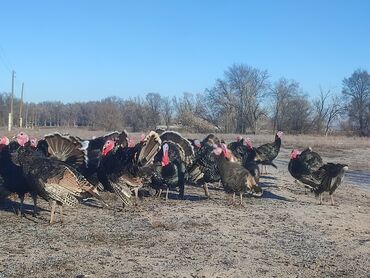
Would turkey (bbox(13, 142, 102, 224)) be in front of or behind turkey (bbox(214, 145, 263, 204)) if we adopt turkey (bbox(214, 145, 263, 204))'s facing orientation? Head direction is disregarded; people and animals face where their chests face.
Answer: in front

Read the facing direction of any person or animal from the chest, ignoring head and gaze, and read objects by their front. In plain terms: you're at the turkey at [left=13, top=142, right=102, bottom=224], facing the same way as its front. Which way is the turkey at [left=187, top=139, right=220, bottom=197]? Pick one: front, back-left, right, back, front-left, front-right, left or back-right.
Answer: back-right

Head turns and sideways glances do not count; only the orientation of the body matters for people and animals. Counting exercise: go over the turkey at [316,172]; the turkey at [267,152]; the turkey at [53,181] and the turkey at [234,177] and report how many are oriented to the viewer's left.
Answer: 3

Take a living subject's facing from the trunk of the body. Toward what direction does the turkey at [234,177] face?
to the viewer's left

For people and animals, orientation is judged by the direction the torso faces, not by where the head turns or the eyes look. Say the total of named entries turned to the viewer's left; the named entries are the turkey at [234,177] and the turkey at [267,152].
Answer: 1

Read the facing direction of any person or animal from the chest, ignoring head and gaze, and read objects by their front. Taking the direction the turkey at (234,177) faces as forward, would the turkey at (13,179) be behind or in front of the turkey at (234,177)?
in front

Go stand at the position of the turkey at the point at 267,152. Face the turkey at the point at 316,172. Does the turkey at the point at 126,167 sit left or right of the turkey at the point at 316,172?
right

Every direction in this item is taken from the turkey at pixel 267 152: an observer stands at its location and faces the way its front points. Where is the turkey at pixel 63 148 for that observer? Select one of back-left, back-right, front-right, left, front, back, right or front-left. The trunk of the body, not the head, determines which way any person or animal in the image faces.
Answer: back-right

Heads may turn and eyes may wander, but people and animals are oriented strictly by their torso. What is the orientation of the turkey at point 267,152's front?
to the viewer's right

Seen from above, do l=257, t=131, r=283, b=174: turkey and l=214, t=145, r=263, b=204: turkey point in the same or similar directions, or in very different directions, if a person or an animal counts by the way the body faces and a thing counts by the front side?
very different directions

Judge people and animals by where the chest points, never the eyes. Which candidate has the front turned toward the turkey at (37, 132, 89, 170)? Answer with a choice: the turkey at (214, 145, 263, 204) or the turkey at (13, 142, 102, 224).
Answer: the turkey at (214, 145, 263, 204)

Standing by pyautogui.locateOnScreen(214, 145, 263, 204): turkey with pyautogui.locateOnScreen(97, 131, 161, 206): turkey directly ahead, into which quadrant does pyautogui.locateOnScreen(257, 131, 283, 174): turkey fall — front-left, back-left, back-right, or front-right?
back-right

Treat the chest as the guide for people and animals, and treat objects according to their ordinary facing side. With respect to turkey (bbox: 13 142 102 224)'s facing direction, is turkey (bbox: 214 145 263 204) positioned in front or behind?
behind

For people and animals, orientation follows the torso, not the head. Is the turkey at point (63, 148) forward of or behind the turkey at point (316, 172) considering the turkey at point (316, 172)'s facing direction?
forward

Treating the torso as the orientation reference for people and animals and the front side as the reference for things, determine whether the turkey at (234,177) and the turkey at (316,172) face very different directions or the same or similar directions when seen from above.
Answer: same or similar directions

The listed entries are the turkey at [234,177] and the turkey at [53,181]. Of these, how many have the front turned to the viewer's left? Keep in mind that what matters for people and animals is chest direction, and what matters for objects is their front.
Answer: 2

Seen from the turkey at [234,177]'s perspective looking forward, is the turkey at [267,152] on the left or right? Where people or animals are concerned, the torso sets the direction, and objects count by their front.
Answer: on its right

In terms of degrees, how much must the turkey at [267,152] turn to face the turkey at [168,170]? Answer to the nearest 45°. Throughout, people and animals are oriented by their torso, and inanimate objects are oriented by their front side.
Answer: approximately 135° to its right

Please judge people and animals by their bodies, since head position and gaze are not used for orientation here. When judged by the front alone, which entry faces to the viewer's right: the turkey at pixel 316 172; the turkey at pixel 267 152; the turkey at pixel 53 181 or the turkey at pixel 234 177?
the turkey at pixel 267 152

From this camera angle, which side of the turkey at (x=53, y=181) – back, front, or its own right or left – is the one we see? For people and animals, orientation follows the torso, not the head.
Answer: left
